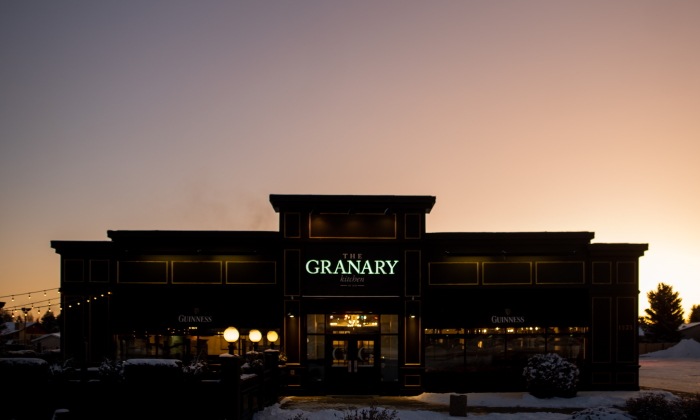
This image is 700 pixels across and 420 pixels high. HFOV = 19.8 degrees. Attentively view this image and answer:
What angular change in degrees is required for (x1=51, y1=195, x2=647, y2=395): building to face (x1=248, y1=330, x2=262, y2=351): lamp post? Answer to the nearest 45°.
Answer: approximately 45° to its right

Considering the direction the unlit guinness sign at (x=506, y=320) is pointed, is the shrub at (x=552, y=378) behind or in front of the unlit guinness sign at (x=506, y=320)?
in front

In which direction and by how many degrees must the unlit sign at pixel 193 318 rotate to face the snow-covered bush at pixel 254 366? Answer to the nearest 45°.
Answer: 0° — it already faces it

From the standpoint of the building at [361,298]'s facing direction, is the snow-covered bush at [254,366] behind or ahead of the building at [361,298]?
ahead

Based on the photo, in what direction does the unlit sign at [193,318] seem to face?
toward the camera

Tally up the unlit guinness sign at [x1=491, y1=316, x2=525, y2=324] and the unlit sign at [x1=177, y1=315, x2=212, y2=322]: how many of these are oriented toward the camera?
2

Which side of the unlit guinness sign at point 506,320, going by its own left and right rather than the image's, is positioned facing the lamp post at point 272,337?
right

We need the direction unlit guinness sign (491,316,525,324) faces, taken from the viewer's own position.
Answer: facing the viewer

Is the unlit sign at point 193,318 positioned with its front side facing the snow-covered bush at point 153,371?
yes

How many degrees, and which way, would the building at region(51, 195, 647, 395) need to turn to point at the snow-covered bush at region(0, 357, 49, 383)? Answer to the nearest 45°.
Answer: approximately 45° to its right
